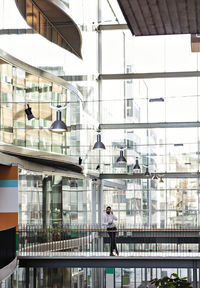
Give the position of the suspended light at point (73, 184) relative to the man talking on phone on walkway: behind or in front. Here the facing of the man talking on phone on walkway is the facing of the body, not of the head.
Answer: behind

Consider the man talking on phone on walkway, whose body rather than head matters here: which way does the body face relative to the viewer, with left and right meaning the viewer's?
facing the viewer

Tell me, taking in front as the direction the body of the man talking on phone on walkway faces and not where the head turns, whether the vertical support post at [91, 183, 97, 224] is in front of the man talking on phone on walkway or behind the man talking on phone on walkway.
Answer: behind
